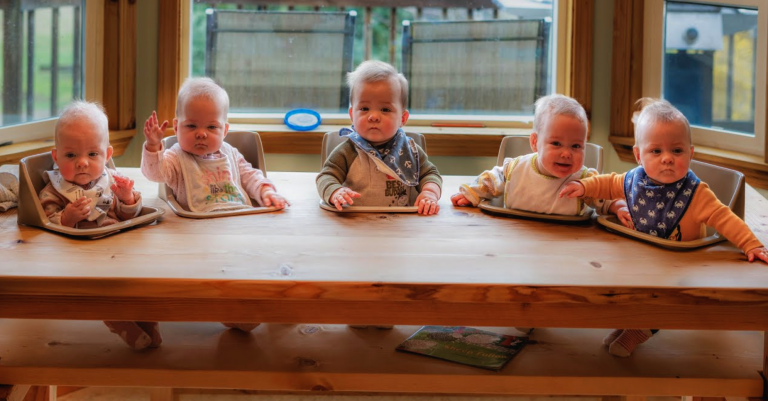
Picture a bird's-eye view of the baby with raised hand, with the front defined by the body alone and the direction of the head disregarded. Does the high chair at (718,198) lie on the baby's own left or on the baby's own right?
on the baby's own left

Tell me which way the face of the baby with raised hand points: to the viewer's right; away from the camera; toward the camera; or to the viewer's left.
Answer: toward the camera

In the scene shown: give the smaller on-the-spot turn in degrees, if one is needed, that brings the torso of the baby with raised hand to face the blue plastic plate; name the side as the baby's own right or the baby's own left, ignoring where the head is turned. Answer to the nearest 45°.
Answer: approximately 180°

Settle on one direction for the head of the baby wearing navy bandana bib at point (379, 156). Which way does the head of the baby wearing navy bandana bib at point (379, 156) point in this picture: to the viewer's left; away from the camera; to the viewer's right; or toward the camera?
toward the camera

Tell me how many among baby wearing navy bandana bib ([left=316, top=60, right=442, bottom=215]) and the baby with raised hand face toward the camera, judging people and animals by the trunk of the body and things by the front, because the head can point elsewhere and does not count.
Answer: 2

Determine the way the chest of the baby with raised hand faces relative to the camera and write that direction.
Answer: toward the camera

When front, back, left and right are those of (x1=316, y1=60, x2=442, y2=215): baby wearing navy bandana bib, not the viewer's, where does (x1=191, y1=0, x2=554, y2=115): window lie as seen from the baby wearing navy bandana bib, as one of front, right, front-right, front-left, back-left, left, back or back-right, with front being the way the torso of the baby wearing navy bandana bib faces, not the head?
back
